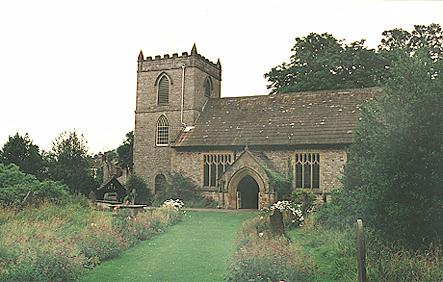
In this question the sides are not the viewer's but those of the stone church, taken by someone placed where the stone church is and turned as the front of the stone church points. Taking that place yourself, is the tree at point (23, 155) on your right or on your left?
on your right

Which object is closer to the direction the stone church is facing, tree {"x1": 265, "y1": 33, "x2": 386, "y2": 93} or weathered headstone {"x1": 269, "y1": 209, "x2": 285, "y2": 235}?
the weathered headstone

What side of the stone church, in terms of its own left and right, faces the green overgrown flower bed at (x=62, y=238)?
front

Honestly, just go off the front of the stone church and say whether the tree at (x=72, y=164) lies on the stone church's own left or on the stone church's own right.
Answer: on the stone church's own right

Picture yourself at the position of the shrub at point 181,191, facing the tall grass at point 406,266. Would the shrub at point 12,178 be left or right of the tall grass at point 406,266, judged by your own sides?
right

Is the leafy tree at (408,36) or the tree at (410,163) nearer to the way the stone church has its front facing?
the tree

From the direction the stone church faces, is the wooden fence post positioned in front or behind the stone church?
in front

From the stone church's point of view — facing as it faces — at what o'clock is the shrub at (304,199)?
The shrub is roughly at 11 o'clock from the stone church.

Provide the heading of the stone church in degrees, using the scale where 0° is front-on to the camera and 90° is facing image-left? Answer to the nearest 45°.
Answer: approximately 0°

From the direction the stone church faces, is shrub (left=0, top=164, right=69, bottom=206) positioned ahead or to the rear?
ahead

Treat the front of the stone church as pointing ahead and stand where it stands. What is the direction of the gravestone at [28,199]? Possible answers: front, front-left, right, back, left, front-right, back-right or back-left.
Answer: front-right

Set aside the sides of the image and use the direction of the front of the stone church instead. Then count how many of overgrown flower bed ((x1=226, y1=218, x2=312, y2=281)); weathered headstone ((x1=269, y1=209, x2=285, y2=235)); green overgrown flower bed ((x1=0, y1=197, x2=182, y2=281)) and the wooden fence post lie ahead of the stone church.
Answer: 4
